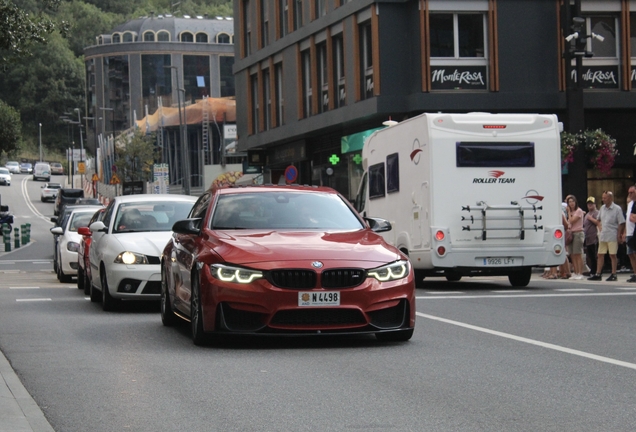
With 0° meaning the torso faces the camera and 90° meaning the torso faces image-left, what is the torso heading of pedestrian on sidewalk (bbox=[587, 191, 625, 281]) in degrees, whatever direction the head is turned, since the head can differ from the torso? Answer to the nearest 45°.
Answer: approximately 45°

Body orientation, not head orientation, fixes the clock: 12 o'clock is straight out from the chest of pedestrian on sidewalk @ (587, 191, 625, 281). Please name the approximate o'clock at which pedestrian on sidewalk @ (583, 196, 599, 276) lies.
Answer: pedestrian on sidewalk @ (583, 196, 599, 276) is roughly at 4 o'clock from pedestrian on sidewalk @ (587, 191, 625, 281).

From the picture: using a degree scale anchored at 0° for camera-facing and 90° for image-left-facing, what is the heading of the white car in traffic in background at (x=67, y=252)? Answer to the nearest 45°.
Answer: approximately 315°
